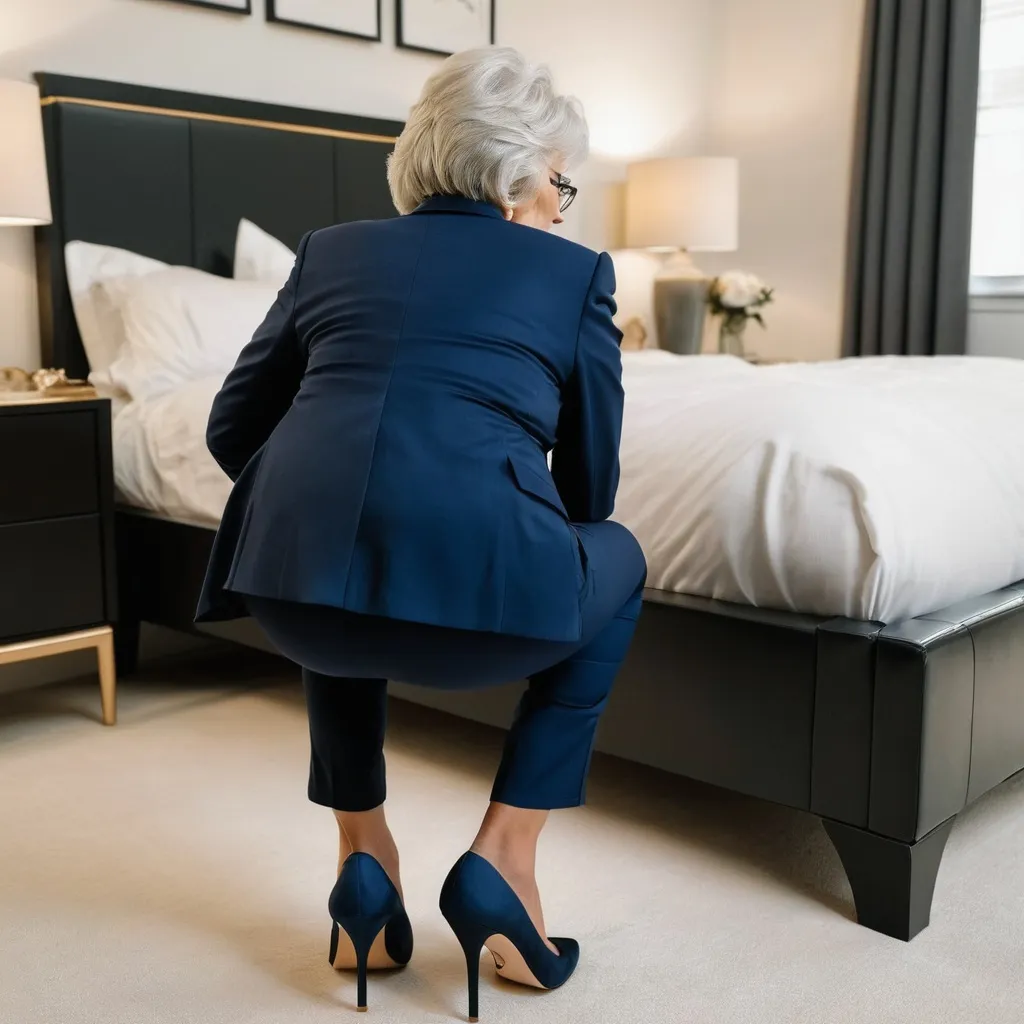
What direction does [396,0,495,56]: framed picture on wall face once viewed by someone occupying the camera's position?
facing the viewer and to the right of the viewer

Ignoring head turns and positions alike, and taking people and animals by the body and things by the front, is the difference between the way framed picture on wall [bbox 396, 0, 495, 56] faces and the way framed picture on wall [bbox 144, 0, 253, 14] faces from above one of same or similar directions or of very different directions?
same or similar directions

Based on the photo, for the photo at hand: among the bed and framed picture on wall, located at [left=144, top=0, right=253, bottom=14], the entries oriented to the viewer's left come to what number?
0

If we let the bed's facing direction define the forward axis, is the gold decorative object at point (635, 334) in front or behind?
behind

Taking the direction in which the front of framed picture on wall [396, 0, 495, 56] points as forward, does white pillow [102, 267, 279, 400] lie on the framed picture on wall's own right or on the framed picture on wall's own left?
on the framed picture on wall's own right

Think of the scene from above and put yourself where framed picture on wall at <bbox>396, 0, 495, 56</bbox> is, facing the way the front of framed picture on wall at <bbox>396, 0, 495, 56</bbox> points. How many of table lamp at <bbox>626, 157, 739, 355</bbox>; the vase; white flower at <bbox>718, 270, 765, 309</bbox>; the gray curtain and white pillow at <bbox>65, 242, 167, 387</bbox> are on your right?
1

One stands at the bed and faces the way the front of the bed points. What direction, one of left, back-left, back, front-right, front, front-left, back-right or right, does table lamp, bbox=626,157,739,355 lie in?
back-left

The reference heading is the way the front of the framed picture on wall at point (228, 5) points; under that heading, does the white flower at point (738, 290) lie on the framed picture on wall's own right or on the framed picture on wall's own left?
on the framed picture on wall's own left

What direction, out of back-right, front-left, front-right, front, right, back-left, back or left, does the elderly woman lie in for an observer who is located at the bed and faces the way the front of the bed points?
right

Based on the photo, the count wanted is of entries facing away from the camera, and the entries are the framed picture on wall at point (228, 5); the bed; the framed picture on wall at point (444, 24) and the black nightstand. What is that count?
0

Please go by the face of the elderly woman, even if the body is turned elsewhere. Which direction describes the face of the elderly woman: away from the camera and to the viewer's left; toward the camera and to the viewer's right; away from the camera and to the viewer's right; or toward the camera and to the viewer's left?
away from the camera and to the viewer's right
